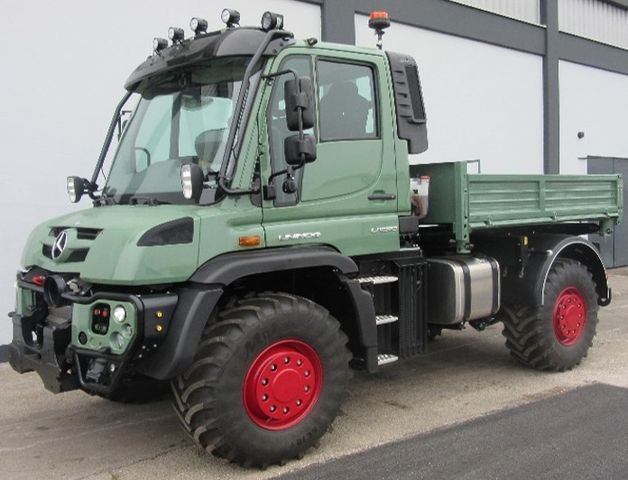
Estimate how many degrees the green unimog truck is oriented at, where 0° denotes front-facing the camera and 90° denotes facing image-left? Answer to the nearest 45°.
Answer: approximately 45°
